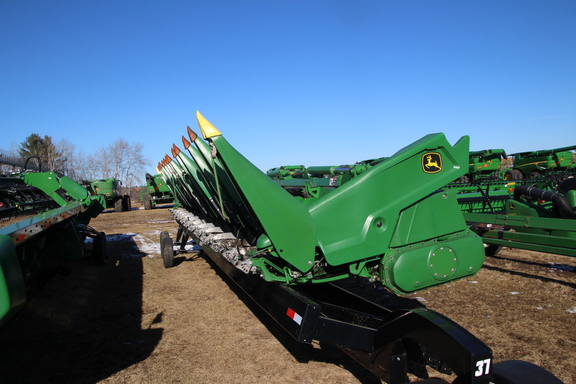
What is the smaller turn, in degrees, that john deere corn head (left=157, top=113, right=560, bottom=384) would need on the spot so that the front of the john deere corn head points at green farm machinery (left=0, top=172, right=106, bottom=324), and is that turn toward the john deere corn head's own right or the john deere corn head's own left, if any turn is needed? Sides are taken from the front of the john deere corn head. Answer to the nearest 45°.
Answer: approximately 45° to the john deere corn head's own right

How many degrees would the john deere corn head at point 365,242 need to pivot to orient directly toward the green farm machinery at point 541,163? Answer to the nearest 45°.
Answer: approximately 180°

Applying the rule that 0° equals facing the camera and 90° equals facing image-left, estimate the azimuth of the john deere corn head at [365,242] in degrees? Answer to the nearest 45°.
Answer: approximately 45°

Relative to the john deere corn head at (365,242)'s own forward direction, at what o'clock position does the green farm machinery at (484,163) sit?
The green farm machinery is roughly at 5 o'clock from the john deere corn head.
